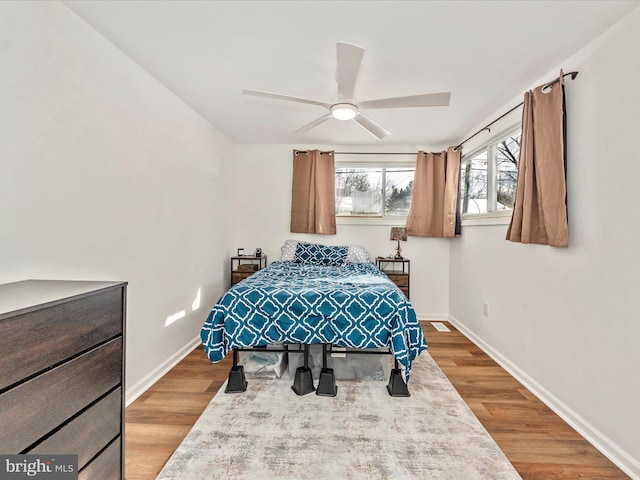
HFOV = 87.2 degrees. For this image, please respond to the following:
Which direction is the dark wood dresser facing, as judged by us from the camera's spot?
facing the viewer and to the right of the viewer

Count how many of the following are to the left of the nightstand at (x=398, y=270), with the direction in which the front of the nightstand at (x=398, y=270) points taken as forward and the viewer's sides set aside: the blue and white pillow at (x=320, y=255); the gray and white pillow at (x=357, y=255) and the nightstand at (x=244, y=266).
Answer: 0

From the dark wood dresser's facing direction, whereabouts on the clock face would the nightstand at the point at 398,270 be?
The nightstand is roughly at 10 o'clock from the dark wood dresser.

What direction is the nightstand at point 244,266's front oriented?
toward the camera

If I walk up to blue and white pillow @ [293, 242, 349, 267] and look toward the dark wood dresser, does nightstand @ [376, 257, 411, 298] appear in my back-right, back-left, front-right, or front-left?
back-left

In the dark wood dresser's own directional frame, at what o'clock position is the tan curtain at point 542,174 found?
The tan curtain is roughly at 11 o'clock from the dark wood dresser.

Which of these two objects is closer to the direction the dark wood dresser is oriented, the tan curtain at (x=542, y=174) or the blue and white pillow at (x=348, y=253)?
the tan curtain

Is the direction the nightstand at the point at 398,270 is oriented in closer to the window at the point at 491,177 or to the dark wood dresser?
the dark wood dresser

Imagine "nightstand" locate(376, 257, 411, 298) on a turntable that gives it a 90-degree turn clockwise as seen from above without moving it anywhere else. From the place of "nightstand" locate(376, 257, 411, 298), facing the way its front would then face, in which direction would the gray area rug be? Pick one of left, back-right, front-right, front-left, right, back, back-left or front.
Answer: left

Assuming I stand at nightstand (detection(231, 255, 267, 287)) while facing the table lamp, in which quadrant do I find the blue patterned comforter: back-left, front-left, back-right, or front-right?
front-right

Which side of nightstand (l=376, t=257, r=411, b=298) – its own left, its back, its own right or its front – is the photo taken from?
front

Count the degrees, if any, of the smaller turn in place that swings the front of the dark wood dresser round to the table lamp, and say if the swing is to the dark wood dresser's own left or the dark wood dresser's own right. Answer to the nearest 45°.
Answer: approximately 45° to the dark wood dresser's own left

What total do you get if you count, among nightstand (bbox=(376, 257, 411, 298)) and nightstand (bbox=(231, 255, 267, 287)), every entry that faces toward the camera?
2

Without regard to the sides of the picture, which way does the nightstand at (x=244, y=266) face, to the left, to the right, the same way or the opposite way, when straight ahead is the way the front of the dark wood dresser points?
to the right

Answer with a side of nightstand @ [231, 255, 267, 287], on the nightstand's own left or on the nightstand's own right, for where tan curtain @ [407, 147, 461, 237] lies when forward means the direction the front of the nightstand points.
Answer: on the nightstand's own left

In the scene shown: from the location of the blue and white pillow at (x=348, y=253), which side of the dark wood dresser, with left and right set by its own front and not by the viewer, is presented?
left
